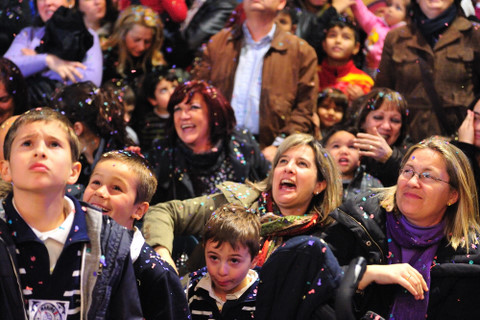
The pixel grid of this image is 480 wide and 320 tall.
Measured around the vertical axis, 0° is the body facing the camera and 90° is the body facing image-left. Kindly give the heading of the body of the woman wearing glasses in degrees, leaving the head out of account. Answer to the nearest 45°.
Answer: approximately 45°

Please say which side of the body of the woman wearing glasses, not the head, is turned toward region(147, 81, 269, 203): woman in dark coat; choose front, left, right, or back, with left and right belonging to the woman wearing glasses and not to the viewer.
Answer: right

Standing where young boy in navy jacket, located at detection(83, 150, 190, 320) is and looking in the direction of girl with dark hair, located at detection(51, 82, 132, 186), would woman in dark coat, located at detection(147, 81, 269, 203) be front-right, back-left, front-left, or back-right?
front-right

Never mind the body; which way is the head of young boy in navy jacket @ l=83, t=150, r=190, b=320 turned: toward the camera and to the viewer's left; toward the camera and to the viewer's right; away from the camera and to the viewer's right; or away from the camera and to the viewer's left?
toward the camera and to the viewer's left

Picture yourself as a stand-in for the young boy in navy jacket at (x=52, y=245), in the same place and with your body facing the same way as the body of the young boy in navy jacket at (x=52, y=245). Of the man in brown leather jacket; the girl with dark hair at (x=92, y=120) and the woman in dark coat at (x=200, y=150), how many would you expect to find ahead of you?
0

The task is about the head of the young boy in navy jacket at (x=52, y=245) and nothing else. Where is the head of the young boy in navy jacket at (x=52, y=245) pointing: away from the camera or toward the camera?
toward the camera

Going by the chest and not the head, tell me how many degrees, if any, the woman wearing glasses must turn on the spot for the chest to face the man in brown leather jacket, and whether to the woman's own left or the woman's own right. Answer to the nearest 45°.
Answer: approximately 90° to the woman's own right

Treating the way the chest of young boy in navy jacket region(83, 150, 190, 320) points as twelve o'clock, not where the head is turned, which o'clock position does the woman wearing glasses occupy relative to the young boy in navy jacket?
The woman wearing glasses is roughly at 8 o'clock from the young boy in navy jacket.

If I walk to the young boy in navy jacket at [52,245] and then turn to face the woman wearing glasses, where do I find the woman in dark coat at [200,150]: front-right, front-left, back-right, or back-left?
front-left

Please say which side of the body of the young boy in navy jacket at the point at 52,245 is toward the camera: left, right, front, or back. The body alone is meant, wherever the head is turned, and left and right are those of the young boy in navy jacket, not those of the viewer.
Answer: front

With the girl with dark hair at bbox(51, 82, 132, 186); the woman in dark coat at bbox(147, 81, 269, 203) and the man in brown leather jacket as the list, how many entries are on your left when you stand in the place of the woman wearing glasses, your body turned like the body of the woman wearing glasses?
0

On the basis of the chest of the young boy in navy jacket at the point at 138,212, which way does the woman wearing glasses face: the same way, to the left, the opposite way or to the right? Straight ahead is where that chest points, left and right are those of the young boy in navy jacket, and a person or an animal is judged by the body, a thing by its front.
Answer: the same way
